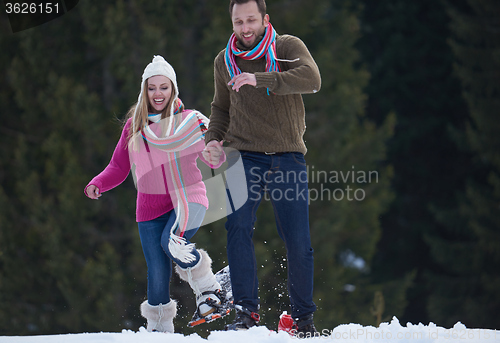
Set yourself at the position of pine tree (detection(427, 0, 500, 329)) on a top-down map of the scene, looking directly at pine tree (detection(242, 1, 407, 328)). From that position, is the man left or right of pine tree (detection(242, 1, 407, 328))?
left

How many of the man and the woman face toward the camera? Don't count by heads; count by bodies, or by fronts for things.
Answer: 2

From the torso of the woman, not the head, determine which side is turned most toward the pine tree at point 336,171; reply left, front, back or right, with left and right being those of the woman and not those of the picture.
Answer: back

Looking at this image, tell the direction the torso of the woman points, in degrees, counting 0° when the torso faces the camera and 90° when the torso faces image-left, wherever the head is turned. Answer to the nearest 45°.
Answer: approximately 0°

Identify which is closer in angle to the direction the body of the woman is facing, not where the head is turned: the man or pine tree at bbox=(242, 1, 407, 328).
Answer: the man

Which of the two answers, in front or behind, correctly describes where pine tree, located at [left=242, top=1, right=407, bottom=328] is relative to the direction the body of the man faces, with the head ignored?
behind

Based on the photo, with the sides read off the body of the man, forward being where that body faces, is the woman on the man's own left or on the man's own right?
on the man's own right

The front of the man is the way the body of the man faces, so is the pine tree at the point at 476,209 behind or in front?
behind

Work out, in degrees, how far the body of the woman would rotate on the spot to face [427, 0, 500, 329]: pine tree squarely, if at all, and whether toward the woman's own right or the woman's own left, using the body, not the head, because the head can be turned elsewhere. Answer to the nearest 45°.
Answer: approximately 135° to the woman's own left
